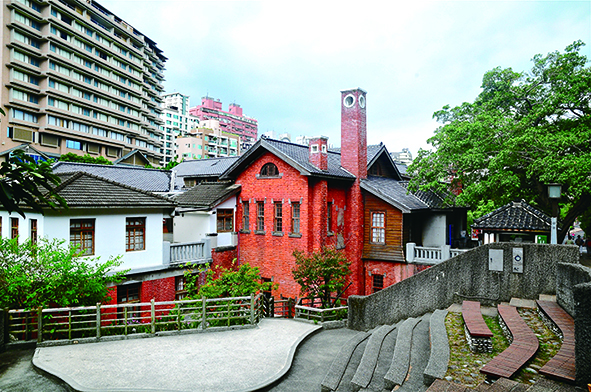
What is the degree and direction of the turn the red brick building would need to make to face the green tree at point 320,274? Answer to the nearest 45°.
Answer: approximately 45° to its left

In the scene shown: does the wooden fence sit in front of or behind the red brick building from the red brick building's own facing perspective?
in front

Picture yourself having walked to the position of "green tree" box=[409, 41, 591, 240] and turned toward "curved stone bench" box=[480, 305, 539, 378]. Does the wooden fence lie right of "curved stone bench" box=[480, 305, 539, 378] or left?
right

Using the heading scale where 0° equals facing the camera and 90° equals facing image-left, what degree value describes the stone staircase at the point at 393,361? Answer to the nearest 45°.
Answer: approximately 90°

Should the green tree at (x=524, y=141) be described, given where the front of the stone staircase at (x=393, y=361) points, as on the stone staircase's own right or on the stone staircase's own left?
on the stone staircase's own right

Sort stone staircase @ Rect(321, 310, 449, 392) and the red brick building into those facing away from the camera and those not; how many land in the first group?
0

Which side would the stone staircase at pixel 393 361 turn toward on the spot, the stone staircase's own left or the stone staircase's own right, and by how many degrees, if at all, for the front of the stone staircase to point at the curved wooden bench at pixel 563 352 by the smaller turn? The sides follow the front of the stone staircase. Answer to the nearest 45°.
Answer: approximately 135° to the stone staircase's own left

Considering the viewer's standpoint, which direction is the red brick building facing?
facing the viewer and to the left of the viewer

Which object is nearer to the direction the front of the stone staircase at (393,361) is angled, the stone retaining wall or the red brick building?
the red brick building

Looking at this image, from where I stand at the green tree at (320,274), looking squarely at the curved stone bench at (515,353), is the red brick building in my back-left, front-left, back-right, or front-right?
back-left

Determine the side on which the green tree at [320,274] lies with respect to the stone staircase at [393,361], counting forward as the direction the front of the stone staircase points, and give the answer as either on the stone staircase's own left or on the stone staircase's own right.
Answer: on the stone staircase's own right

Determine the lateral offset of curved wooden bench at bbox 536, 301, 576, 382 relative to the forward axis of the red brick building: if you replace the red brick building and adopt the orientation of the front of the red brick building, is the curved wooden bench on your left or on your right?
on your left
